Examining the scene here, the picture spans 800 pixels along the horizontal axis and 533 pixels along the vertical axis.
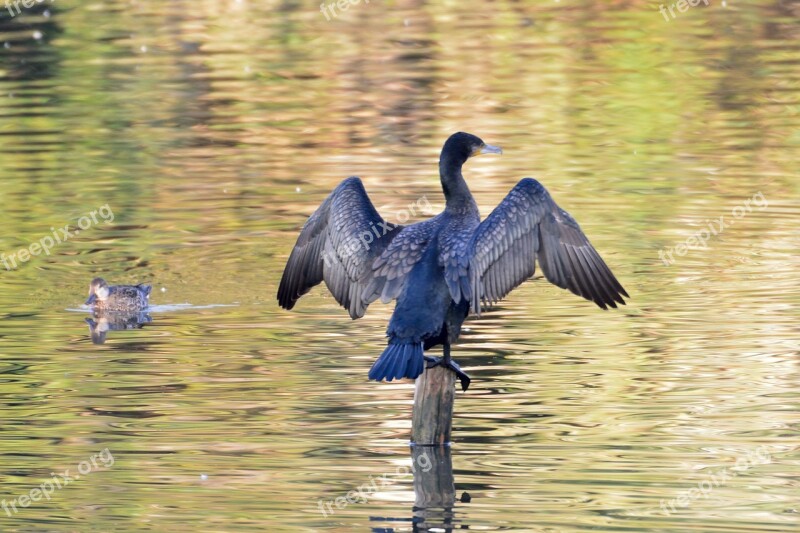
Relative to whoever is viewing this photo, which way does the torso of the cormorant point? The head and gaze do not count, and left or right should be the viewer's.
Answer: facing away from the viewer and to the right of the viewer

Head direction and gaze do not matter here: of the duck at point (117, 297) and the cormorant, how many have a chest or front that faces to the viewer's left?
1

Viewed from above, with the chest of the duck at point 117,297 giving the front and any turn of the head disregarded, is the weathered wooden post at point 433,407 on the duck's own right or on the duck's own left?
on the duck's own left

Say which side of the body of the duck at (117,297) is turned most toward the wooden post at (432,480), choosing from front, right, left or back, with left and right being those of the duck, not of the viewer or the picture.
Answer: left

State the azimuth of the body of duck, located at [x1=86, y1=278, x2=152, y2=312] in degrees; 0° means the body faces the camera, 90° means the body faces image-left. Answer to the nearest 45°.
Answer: approximately 90°

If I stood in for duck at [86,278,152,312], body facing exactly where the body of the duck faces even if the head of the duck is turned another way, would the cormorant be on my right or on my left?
on my left

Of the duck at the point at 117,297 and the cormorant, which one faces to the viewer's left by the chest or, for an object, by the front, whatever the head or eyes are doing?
the duck

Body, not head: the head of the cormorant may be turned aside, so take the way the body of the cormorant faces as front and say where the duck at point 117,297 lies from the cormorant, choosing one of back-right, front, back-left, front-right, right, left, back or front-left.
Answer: left
